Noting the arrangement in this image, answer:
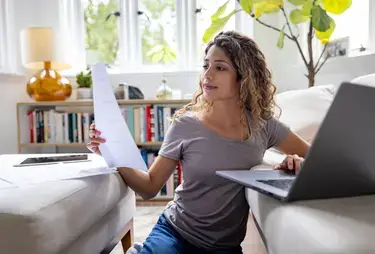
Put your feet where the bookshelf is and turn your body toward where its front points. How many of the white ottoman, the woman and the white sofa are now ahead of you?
3

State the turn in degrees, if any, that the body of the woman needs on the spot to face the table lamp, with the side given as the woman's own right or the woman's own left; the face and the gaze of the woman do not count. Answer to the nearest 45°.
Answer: approximately 135° to the woman's own right

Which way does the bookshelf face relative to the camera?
toward the camera

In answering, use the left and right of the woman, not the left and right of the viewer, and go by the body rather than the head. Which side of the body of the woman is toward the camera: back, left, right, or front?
front

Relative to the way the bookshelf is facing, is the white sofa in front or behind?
in front

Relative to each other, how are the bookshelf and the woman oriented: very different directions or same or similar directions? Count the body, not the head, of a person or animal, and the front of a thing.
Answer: same or similar directions
